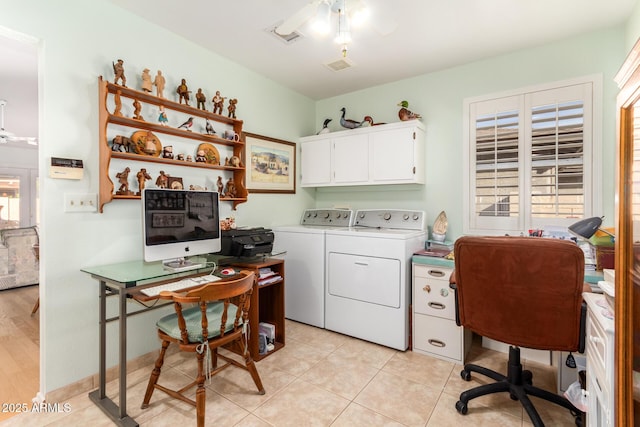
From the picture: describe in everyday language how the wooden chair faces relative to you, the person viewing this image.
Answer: facing away from the viewer and to the left of the viewer

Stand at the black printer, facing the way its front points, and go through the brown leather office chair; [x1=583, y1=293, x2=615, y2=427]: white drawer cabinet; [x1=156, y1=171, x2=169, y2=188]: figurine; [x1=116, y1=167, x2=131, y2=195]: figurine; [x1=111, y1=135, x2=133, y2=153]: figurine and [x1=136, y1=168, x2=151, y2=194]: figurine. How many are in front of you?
2

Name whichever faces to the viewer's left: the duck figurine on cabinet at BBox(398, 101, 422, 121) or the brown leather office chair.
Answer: the duck figurine on cabinet

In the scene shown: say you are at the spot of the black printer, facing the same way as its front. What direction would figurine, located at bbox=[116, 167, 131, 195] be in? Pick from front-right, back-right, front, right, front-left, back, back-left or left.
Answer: back-right

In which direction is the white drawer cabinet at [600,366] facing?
to the viewer's left

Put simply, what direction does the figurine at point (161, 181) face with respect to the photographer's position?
facing the viewer and to the right of the viewer

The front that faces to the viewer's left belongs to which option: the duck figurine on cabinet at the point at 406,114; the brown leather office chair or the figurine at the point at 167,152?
the duck figurine on cabinet
